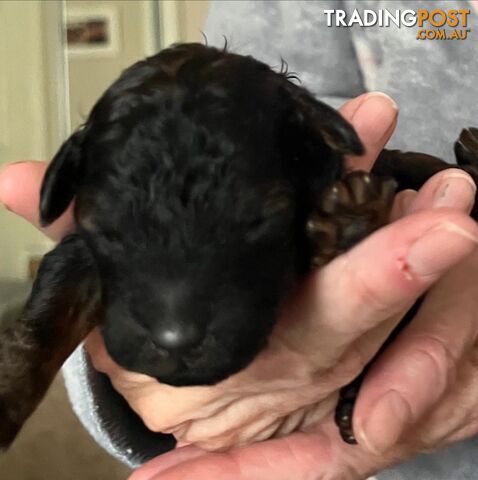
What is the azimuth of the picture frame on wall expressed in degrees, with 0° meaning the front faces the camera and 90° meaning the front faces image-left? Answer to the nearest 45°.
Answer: approximately 0°

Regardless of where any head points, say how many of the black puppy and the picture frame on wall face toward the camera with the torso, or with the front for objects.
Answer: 2

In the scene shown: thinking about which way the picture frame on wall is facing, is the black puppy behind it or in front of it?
in front

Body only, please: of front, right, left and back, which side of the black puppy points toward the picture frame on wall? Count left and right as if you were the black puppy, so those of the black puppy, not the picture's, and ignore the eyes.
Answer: back

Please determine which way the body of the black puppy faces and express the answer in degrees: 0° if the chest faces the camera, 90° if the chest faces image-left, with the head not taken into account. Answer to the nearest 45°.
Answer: approximately 0°
